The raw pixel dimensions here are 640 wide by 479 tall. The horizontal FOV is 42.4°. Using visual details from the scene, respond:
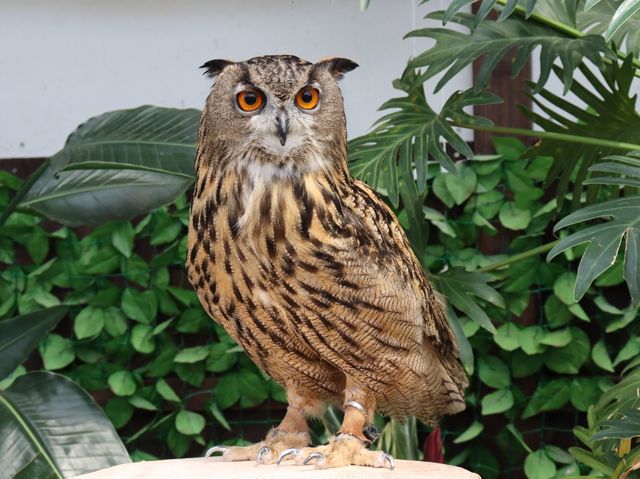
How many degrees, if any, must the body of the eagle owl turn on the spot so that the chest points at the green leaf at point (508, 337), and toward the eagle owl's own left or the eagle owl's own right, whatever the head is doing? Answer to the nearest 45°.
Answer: approximately 180°

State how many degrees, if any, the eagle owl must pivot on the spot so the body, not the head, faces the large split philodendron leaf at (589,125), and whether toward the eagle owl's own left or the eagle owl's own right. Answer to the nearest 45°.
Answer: approximately 180°

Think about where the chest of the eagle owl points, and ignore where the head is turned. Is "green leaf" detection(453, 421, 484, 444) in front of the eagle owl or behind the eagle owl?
behind

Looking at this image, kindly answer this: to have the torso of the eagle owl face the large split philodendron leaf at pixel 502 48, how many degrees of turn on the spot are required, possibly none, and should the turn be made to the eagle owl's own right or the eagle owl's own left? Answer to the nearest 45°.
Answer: approximately 180°

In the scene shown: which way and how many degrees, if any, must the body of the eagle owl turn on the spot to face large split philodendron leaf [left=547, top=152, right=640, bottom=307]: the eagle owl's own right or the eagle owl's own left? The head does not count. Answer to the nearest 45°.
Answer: approximately 135° to the eagle owl's own left

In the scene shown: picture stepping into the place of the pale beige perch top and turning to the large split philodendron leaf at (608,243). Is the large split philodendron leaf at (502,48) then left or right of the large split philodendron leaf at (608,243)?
left

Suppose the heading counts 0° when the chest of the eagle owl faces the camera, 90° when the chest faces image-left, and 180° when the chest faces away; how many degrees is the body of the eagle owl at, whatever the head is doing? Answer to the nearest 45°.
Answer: approximately 45°

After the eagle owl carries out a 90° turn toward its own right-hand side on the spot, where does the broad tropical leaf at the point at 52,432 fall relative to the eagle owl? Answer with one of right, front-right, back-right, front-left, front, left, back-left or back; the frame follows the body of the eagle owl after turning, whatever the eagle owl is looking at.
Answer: front
